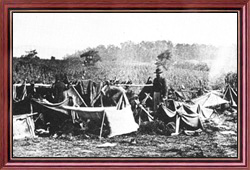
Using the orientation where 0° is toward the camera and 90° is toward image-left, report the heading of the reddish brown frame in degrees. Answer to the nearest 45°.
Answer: approximately 0°
